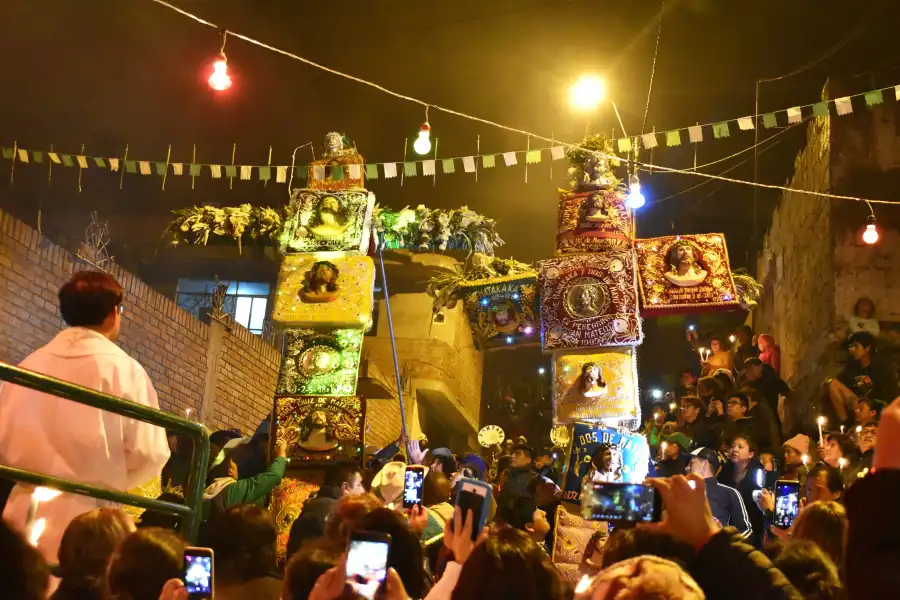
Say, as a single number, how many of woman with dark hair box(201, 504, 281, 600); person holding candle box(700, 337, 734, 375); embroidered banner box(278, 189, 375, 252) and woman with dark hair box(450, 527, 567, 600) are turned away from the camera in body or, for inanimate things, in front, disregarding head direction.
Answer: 2

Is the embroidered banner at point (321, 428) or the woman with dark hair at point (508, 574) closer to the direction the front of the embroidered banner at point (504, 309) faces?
the woman with dark hair

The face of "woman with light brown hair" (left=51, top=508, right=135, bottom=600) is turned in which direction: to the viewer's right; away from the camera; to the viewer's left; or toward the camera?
away from the camera

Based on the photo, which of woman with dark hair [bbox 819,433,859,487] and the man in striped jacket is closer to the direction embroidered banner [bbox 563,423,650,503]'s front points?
the man in striped jacket

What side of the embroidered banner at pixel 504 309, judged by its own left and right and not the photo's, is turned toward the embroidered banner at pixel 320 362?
right

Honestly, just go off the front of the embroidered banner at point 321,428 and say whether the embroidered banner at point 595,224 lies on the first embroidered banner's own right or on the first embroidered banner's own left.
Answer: on the first embroidered banner's own left

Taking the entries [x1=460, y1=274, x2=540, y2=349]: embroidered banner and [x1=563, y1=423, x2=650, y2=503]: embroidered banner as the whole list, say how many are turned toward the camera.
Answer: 2

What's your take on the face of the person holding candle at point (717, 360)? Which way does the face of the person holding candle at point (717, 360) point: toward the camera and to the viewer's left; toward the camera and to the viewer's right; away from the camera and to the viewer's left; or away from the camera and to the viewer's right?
toward the camera and to the viewer's left

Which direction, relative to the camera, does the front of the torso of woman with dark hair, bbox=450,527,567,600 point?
away from the camera

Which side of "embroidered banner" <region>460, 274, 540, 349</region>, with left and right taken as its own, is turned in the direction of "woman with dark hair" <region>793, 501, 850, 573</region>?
front

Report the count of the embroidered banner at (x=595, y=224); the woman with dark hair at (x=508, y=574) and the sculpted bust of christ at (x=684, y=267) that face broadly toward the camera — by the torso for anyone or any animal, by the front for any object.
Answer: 2

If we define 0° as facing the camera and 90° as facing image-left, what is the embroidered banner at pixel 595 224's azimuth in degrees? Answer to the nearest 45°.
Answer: approximately 0°

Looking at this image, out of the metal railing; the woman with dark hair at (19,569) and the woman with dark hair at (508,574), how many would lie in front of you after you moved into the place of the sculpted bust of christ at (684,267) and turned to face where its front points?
3
